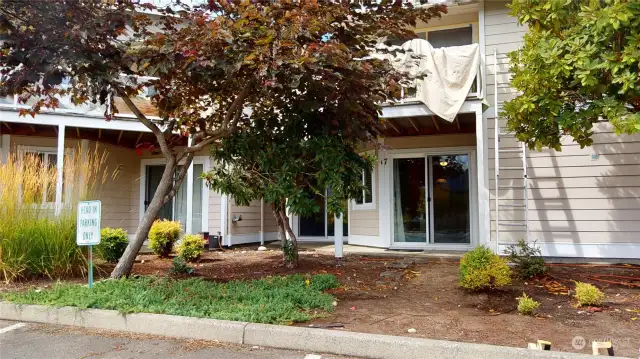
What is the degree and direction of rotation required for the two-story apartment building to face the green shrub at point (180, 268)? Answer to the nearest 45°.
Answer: approximately 45° to its right

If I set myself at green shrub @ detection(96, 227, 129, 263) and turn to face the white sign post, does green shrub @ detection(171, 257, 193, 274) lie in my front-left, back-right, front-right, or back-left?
front-left

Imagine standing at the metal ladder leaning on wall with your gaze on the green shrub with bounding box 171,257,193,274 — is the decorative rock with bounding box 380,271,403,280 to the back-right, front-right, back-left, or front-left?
front-left

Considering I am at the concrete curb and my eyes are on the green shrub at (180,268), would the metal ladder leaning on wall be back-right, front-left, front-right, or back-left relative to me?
front-right

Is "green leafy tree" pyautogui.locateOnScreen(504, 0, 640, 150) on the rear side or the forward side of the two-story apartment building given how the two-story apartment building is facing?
on the forward side

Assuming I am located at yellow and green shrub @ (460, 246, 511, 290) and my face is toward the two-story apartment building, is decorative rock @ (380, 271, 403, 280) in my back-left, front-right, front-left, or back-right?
front-left

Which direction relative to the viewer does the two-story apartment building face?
toward the camera

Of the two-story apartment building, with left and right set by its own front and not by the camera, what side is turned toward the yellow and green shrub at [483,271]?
front
